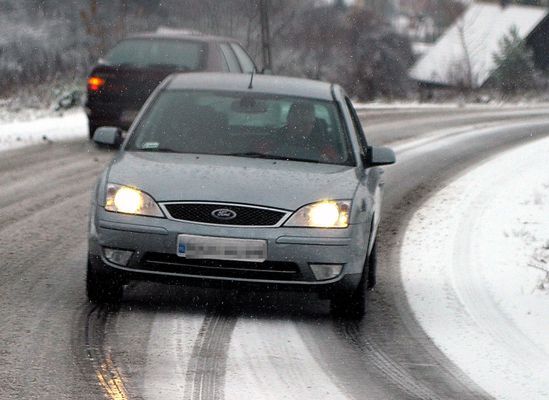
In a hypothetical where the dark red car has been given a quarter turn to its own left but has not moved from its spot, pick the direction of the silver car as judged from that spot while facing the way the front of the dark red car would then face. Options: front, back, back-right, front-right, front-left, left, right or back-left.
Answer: back-left

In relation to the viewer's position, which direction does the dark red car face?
facing away from the viewer and to the right of the viewer

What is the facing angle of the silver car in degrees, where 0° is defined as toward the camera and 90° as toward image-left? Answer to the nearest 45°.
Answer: approximately 0°
